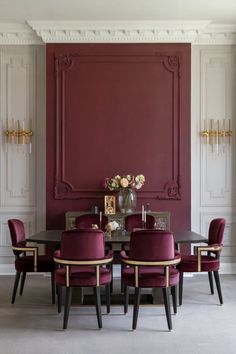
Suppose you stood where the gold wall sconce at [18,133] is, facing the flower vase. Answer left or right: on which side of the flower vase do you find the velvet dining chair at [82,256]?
right

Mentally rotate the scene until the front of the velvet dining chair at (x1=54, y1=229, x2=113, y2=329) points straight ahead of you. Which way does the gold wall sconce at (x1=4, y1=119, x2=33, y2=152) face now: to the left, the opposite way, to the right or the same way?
the opposite way

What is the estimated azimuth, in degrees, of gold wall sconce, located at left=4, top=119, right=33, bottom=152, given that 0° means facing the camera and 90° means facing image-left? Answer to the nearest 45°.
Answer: approximately 0°

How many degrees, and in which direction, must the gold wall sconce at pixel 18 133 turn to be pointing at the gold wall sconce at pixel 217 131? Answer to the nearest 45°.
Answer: approximately 90° to its left

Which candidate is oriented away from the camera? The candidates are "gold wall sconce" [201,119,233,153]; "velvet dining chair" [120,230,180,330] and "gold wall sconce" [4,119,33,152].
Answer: the velvet dining chair

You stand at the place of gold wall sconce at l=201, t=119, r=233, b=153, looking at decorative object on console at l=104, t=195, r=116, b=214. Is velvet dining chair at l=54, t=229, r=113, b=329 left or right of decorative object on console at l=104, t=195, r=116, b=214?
left

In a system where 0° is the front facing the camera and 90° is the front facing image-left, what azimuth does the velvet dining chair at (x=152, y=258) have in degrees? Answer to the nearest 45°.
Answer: approximately 180°

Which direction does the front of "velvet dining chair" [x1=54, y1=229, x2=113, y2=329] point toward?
away from the camera

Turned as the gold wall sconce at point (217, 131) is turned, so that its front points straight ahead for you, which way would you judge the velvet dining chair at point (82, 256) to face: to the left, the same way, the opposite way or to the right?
the opposite way

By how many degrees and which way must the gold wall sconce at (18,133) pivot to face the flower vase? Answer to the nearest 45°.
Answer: approximately 45° to its left

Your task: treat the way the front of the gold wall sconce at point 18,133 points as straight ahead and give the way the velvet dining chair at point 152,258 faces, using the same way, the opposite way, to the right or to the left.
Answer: the opposite way
